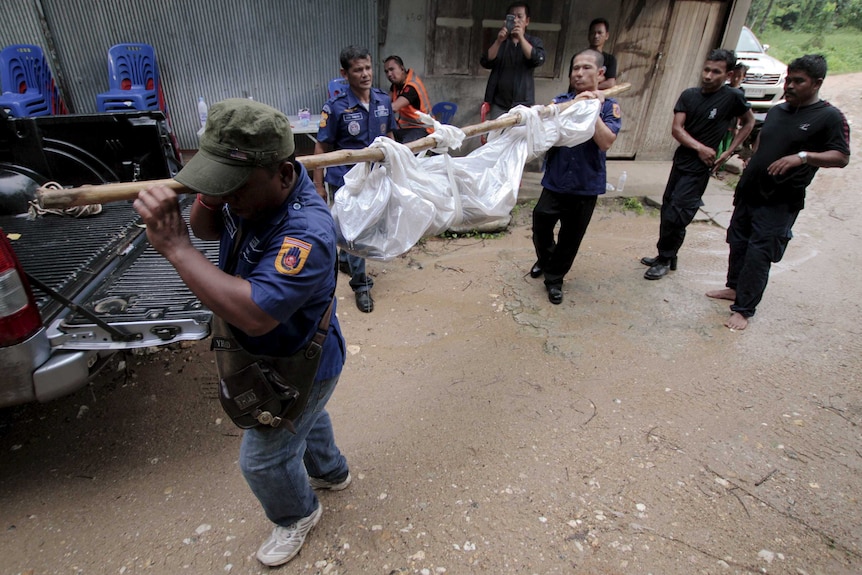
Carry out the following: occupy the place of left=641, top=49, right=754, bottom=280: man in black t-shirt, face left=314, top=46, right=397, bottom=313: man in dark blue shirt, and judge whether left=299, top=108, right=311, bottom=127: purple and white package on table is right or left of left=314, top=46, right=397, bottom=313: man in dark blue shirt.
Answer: right

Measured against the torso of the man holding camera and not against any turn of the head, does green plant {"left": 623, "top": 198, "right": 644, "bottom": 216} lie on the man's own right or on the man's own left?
on the man's own left

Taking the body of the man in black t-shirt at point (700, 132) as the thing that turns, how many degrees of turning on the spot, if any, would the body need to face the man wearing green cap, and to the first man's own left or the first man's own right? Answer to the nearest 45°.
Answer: approximately 45° to the first man's own left

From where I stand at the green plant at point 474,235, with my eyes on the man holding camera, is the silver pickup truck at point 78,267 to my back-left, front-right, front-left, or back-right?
back-left

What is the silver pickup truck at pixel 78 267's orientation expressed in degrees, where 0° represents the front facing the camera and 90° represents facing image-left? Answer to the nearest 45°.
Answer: approximately 135°

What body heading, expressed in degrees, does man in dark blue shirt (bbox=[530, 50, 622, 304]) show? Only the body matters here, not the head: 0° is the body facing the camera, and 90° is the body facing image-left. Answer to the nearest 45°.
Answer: approximately 45°

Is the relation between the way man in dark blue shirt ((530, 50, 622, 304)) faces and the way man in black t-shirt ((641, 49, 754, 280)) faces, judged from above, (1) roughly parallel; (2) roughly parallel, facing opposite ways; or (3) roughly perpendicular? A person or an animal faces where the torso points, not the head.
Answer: roughly parallel

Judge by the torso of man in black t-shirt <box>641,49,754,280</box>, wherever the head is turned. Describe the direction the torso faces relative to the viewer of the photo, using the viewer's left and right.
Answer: facing the viewer and to the left of the viewer

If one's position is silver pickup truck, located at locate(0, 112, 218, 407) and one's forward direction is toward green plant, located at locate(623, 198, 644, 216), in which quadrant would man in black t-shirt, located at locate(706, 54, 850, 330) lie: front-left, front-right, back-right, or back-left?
front-right

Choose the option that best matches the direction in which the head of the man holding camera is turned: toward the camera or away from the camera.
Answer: toward the camera

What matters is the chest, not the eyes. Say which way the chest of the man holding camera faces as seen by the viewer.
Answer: toward the camera

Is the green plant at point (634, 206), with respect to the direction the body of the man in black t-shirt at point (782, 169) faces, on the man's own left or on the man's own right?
on the man's own right

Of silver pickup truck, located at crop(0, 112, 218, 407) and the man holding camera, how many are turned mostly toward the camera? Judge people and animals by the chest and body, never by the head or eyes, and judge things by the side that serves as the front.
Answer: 1

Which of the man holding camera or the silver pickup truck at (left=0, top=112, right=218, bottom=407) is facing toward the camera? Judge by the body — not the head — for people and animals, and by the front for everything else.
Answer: the man holding camera

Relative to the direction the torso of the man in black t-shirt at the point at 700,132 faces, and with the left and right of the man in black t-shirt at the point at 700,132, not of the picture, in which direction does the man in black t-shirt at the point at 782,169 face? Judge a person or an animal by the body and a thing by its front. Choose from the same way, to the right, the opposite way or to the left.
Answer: the same way

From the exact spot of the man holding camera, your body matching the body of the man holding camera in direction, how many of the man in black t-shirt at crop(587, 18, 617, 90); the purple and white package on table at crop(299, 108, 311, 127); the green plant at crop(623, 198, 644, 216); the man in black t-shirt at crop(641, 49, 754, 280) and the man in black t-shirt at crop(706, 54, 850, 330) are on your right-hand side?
1

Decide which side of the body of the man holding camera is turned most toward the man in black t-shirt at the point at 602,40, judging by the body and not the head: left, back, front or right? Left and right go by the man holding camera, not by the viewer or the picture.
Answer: left

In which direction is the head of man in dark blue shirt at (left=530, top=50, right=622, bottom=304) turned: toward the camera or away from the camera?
toward the camera
